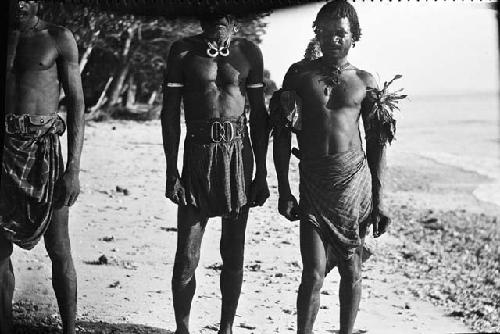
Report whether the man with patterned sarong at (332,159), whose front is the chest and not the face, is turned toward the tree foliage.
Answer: no

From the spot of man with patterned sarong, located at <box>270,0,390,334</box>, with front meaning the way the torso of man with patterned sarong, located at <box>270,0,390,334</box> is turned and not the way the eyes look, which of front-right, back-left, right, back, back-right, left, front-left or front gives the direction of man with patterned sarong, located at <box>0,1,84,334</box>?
right

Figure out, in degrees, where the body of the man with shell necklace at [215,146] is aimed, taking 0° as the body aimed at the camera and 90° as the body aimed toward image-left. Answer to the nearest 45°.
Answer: approximately 0°

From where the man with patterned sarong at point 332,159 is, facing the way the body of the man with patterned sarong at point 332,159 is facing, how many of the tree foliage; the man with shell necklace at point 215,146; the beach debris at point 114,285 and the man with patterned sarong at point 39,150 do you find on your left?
0

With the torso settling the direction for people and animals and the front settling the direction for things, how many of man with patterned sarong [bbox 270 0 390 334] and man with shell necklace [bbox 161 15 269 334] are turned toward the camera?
2

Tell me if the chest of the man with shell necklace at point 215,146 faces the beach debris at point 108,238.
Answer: no

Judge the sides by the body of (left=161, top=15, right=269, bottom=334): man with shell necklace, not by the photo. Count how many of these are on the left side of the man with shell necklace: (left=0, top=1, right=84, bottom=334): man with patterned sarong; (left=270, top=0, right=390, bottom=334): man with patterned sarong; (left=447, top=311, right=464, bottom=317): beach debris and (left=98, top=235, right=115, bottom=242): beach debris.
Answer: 2

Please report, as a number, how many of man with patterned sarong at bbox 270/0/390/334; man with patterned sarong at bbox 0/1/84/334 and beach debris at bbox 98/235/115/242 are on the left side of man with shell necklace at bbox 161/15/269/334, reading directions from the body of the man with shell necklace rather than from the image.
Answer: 1

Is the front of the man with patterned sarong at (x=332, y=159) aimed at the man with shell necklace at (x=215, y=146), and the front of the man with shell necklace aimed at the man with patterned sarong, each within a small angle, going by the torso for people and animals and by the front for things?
no

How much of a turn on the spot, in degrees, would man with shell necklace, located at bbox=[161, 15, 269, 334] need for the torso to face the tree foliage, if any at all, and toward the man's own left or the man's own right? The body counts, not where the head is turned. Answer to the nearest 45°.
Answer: approximately 135° to the man's own right

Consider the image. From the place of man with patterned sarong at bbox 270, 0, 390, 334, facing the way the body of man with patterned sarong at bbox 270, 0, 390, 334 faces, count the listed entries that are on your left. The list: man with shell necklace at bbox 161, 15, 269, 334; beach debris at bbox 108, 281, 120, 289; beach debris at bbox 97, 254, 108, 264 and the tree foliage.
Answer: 0

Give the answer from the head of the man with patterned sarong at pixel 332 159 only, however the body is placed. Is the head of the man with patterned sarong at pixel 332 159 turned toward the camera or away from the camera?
toward the camera

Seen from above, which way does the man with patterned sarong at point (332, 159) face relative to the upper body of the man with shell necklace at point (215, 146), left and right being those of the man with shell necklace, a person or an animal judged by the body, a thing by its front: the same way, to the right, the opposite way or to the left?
the same way

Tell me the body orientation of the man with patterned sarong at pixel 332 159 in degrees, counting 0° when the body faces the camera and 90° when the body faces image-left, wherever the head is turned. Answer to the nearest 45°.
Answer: approximately 0°

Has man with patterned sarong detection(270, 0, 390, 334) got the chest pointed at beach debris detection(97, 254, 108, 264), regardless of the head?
no
